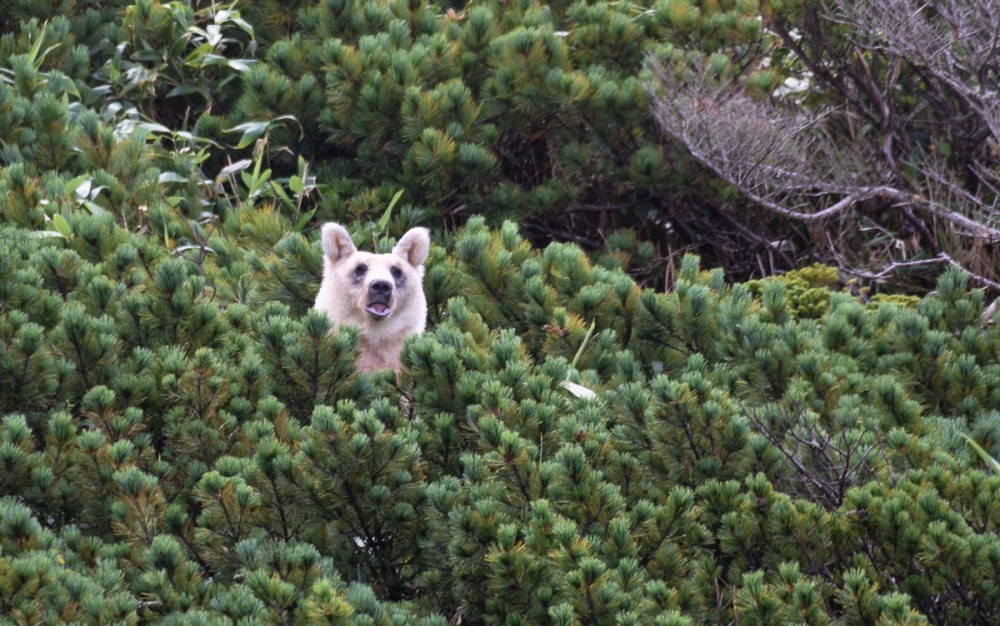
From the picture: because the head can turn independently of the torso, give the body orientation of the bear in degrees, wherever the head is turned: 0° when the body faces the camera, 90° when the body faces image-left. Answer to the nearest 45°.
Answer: approximately 0°
